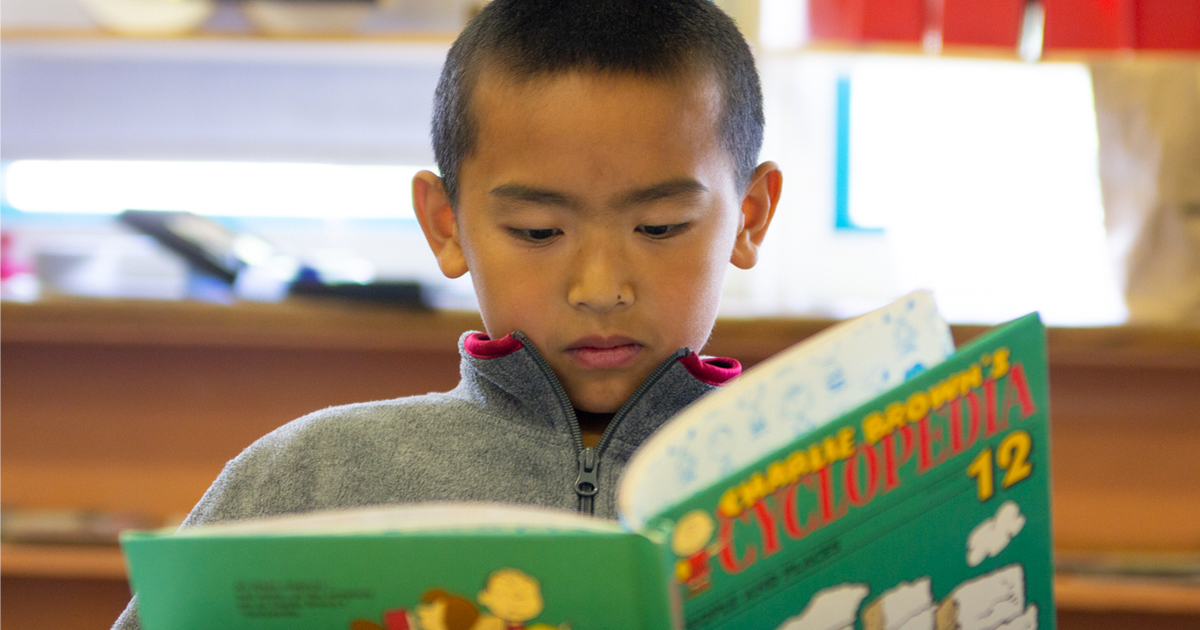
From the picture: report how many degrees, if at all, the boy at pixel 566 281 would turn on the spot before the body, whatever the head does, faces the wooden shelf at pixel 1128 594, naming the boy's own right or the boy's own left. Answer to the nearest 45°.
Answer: approximately 135° to the boy's own left

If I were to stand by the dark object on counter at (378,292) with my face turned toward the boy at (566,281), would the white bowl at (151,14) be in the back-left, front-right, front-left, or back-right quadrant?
back-right

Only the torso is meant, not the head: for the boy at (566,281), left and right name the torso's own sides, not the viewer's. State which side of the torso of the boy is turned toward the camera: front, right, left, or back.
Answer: front

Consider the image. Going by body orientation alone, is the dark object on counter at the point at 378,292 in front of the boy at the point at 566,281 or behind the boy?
behind

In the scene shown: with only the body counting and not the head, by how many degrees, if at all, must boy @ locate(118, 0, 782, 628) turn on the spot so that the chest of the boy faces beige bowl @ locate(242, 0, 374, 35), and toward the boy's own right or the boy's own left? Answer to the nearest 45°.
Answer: approximately 180°

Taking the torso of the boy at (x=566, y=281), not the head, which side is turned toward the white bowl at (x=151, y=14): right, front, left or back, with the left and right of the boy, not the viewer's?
back

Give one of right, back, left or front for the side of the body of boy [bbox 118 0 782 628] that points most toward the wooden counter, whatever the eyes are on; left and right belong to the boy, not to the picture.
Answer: back

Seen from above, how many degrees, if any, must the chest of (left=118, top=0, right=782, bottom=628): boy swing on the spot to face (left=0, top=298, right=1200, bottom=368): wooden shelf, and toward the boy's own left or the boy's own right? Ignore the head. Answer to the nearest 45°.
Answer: approximately 180°
